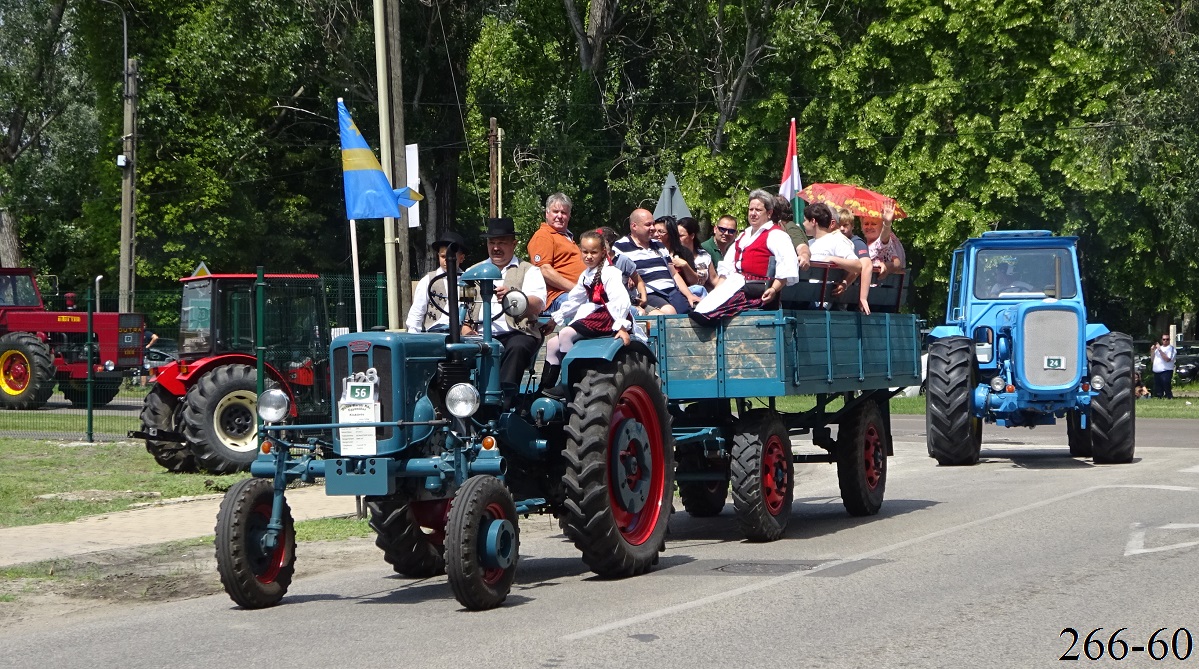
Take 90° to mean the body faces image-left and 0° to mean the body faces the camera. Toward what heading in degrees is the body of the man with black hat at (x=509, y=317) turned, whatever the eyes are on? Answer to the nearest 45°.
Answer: approximately 45°

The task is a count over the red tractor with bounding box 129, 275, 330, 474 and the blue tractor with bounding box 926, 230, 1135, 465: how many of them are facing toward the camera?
1

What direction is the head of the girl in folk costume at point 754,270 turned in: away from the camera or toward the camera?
toward the camera

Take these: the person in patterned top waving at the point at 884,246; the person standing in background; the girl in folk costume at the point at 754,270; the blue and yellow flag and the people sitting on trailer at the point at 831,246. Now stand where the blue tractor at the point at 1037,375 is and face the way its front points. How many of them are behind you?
1

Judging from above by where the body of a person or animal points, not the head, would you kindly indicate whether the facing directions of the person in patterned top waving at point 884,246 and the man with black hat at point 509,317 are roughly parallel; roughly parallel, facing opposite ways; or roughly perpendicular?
roughly parallel

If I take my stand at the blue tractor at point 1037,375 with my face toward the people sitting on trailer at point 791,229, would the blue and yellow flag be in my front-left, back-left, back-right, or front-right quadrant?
front-right

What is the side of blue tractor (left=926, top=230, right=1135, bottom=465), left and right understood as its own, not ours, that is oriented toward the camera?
front

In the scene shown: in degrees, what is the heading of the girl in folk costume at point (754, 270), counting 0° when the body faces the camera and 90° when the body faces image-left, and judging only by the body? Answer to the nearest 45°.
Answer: approximately 45°

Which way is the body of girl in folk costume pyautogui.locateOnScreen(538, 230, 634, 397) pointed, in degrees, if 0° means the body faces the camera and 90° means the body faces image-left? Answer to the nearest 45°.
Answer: approximately 45°

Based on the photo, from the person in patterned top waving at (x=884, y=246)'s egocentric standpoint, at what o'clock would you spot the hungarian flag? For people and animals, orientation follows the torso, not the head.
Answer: The hungarian flag is roughly at 4 o'clock from the person in patterned top waving.

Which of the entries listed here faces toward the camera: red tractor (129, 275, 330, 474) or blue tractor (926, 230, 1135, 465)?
the blue tractor

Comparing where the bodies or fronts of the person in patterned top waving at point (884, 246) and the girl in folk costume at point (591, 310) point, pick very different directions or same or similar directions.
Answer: same or similar directions
